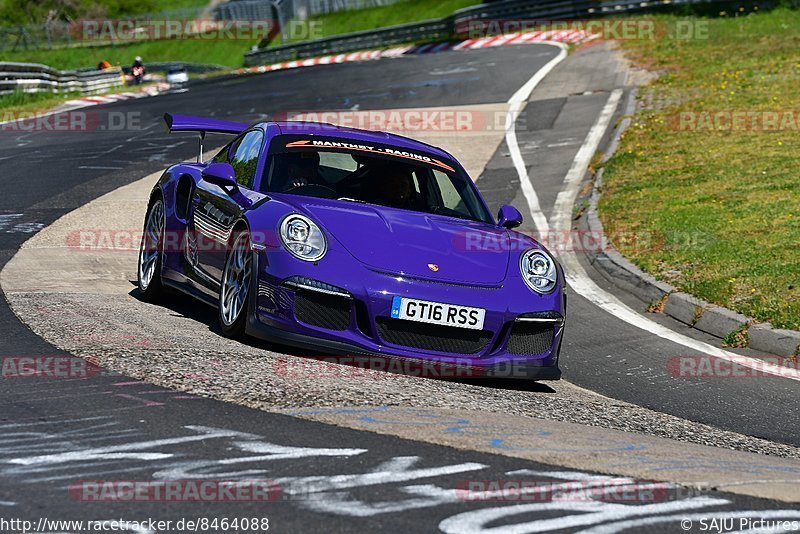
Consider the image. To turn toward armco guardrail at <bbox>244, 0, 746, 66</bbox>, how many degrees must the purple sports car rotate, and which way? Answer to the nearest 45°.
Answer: approximately 135° to its left

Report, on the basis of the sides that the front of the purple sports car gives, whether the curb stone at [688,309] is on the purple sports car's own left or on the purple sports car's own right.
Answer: on the purple sports car's own left

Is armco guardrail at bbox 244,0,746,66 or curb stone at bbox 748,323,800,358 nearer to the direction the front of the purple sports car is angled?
the curb stone

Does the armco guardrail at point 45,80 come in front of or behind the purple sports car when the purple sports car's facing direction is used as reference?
behind

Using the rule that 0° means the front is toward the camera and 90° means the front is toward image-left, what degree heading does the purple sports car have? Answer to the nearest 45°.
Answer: approximately 315°

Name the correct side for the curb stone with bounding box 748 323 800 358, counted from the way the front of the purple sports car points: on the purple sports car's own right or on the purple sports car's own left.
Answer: on the purple sports car's own left

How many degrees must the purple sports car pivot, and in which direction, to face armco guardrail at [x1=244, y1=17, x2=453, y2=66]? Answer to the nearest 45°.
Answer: approximately 135° to its left

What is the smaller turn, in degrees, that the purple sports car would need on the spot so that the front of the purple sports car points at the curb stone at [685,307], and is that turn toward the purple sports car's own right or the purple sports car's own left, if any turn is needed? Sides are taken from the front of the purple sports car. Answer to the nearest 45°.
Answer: approximately 90° to the purple sports car's own left

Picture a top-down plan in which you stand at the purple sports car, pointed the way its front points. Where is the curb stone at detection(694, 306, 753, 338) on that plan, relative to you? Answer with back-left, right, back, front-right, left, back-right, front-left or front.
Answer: left
